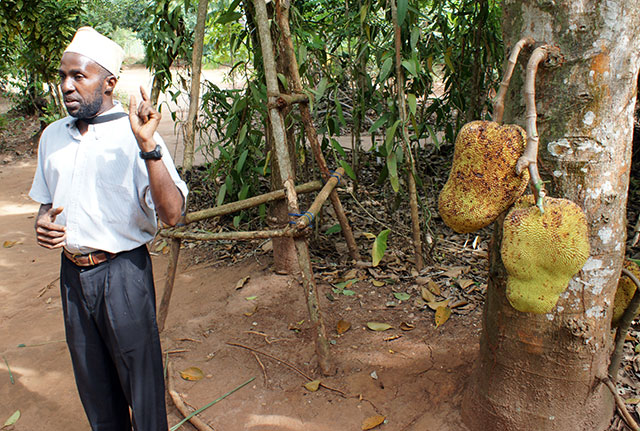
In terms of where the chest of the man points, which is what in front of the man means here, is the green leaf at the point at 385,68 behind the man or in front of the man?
behind

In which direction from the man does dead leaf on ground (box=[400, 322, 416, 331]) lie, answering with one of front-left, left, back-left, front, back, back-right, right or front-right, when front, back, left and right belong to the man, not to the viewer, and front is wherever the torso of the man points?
back-left

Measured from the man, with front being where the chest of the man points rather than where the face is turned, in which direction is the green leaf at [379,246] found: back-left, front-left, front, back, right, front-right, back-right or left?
back-left

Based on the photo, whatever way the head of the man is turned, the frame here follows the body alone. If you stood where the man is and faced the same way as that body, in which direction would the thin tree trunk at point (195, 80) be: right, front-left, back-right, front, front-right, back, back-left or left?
back

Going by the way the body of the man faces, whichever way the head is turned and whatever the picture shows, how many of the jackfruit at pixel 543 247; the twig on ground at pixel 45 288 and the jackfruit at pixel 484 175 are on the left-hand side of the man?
2

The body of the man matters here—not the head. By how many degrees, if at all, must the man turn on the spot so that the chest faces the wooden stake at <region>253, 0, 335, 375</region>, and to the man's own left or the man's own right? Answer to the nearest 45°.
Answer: approximately 135° to the man's own left

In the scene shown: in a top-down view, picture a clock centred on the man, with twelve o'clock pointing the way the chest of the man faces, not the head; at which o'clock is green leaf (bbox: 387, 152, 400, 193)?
The green leaf is roughly at 7 o'clock from the man.

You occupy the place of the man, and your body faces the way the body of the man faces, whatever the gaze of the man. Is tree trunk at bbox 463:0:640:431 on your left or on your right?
on your left

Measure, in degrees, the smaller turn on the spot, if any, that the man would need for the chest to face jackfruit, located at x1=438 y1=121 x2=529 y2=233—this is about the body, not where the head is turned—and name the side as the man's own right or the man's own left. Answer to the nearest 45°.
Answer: approximately 90° to the man's own left

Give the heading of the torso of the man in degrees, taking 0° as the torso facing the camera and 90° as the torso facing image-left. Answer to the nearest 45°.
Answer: approximately 45°

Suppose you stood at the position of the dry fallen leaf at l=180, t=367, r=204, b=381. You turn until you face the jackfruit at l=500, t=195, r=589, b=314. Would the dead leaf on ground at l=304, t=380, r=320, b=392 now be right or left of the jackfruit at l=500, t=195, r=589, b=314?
left

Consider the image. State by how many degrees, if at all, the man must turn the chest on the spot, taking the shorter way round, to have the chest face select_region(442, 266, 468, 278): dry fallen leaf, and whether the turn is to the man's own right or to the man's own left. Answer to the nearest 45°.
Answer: approximately 135° to the man's own left

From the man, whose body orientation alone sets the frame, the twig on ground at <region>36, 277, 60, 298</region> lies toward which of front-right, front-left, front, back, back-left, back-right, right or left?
back-right

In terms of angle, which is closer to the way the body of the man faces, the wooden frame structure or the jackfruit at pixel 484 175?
the jackfruit
